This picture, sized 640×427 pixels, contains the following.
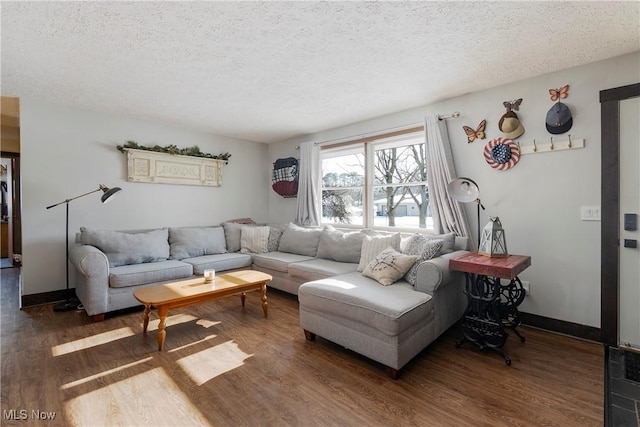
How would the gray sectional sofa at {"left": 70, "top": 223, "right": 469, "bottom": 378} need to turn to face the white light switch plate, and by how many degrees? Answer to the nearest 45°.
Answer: approximately 135° to its left

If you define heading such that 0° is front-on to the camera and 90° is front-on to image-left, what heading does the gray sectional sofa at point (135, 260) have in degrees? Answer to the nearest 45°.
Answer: approximately 315°

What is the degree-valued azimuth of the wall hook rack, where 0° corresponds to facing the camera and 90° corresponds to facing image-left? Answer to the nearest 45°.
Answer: approximately 45°

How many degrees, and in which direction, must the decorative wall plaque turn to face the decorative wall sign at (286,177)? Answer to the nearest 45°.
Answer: approximately 45° to its left
